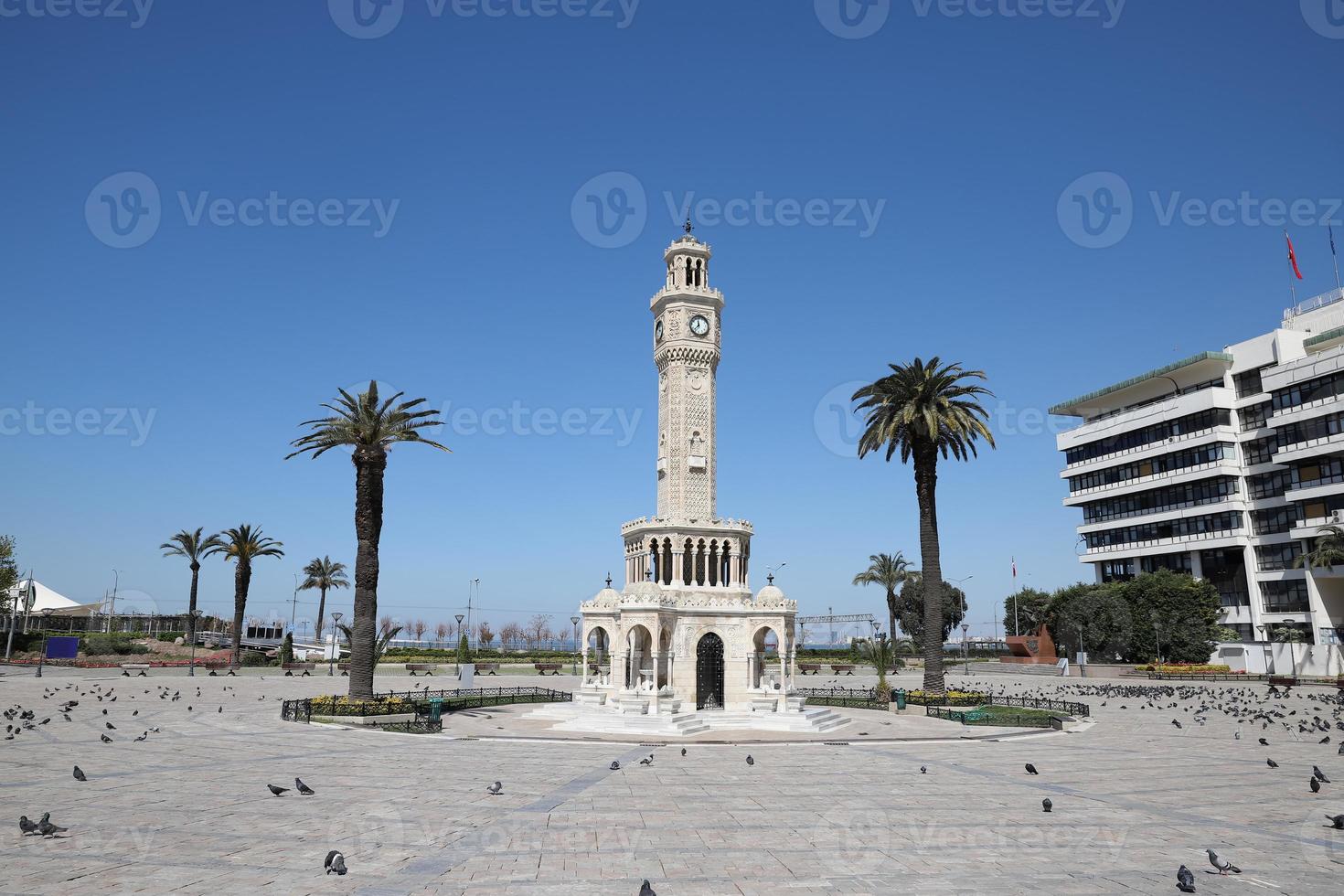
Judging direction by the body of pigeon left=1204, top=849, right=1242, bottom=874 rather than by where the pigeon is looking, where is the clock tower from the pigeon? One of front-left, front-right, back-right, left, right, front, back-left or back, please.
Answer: front-right

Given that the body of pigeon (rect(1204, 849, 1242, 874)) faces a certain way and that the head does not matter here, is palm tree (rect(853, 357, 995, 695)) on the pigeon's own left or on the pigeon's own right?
on the pigeon's own right

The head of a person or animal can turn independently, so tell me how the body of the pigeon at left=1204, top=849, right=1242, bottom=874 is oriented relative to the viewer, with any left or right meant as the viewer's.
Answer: facing to the left of the viewer

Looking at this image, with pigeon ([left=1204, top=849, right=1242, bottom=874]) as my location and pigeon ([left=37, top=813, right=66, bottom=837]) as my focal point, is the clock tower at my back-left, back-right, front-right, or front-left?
front-right

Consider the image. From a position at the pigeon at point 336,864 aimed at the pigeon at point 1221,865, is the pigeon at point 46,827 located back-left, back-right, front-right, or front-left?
back-left
